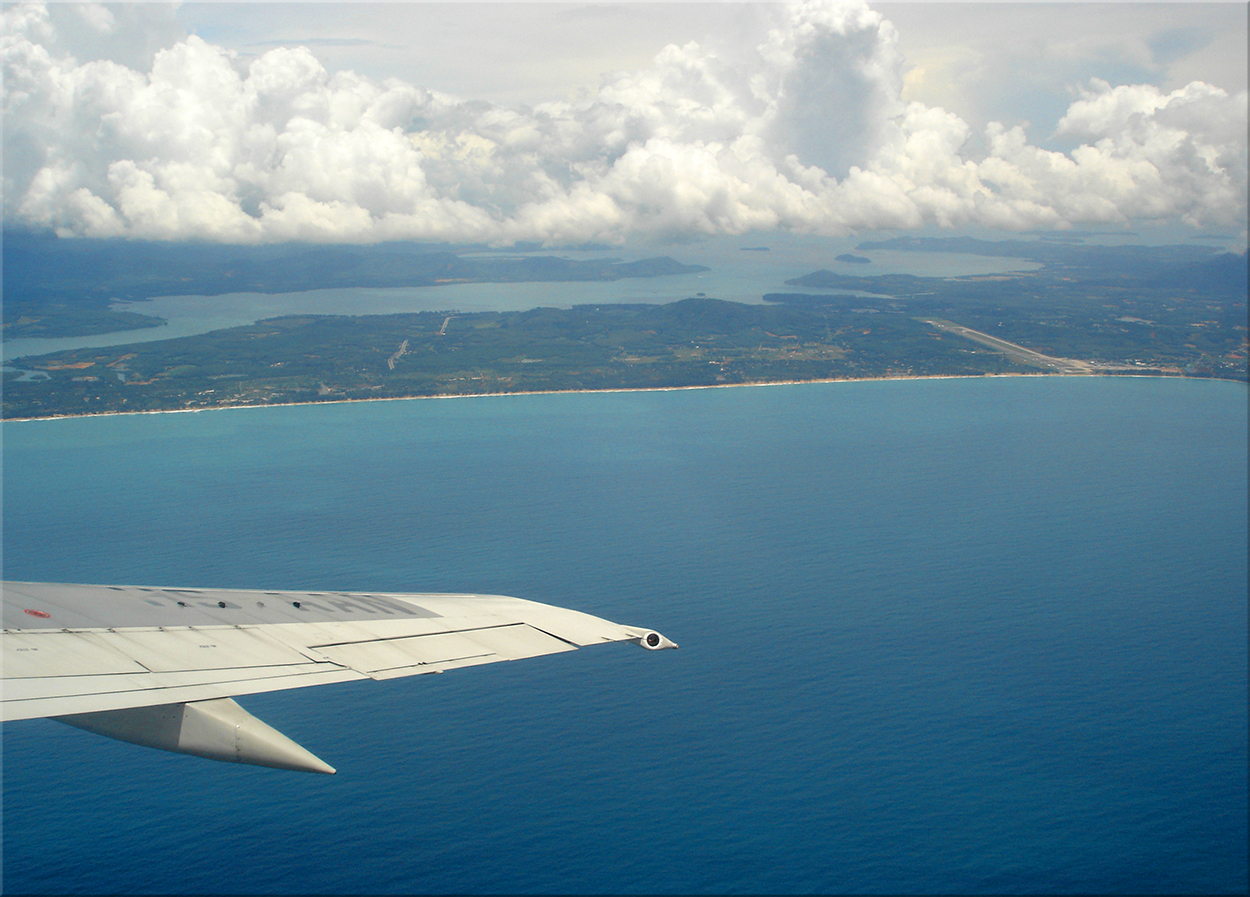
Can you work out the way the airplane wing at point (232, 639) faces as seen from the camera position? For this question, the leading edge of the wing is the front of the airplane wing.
facing away from the viewer and to the left of the viewer
